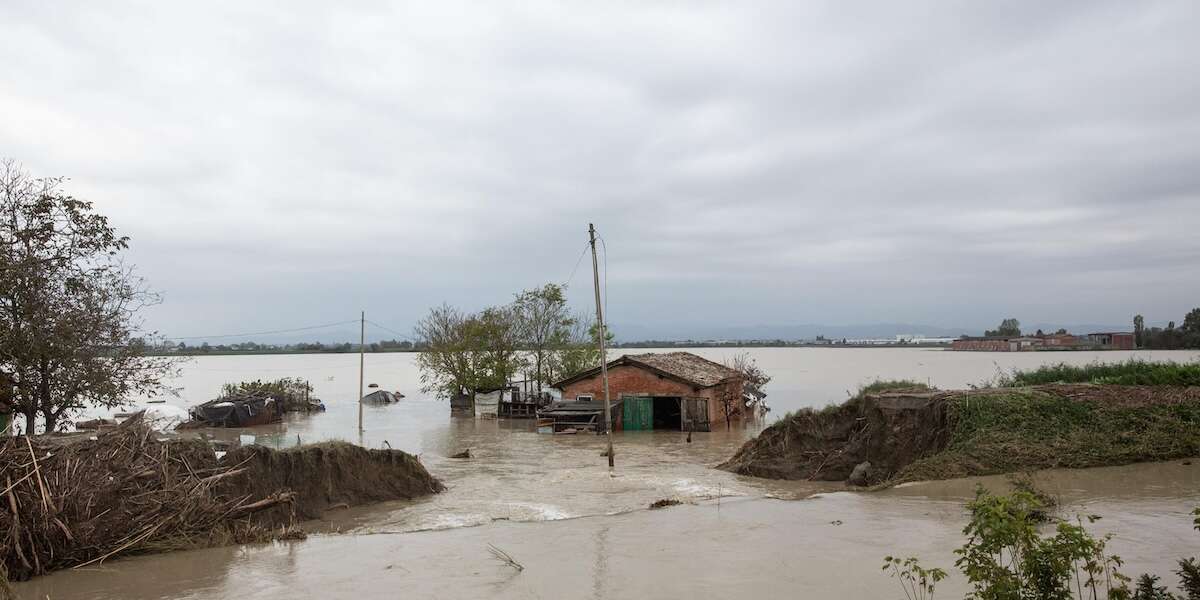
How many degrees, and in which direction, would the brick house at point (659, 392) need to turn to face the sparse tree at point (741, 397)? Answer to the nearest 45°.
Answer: approximately 135° to its left

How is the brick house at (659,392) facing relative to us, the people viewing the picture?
facing the viewer
